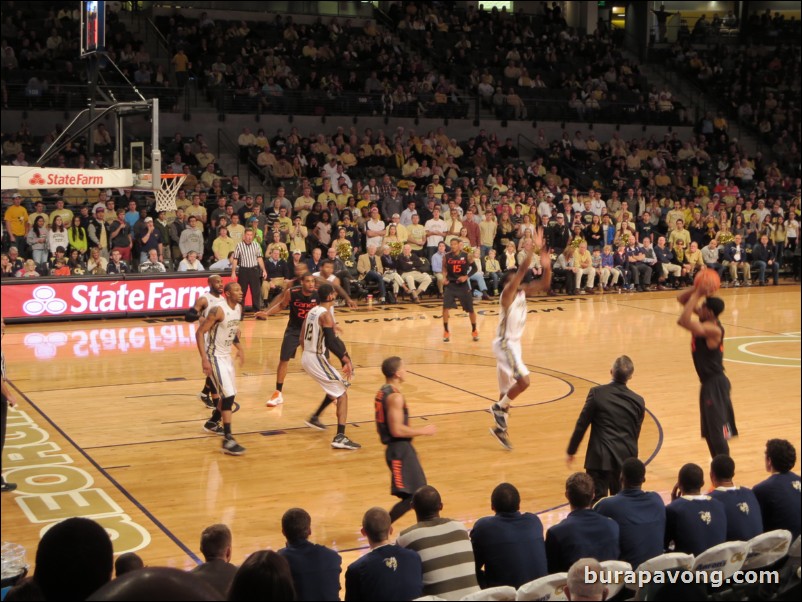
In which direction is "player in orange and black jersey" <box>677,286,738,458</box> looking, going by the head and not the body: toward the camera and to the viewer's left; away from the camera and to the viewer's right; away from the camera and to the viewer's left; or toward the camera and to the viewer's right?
away from the camera and to the viewer's left

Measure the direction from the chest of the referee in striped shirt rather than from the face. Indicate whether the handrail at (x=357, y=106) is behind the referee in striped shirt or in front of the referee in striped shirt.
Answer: behind

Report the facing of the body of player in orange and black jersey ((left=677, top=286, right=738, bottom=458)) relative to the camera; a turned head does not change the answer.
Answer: to the viewer's left

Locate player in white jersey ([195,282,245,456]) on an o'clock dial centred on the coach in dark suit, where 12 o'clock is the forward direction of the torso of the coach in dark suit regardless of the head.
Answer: The player in white jersey is roughly at 10 o'clock from the coach in dark suit.

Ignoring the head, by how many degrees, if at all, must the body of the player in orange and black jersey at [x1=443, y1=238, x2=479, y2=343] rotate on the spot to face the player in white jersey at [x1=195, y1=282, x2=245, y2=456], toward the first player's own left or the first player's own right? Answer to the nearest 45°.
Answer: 0° — they already face them

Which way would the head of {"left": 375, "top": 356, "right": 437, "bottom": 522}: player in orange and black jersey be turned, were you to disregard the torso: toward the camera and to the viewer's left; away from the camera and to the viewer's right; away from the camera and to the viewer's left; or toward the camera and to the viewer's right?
away from the camera and to the viewer's right

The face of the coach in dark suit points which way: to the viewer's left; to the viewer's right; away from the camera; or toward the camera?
away from the camera

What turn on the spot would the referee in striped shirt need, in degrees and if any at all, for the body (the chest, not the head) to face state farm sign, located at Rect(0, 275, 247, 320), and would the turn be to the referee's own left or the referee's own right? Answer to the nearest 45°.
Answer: approximately 90° to the referee's own right

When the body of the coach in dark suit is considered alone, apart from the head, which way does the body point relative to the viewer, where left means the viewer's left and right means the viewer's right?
facing away from the viewer

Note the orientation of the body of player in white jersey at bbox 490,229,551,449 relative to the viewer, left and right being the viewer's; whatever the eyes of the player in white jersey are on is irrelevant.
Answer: facing to the right of the viewer

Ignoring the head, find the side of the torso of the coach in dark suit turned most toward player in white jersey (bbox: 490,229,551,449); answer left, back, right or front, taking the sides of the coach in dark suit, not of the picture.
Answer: front

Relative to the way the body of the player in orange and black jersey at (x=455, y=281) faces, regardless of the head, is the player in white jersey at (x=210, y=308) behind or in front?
in front
